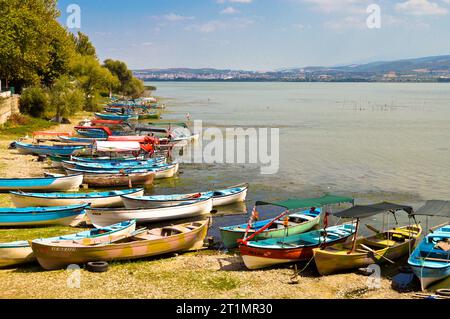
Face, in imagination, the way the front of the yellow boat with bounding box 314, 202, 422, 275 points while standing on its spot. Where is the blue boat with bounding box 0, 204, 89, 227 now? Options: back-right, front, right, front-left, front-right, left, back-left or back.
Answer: front-right

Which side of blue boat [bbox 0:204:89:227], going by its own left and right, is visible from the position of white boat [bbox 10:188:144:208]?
left

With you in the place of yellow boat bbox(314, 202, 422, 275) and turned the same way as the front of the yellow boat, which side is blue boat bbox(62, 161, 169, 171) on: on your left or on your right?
on your right

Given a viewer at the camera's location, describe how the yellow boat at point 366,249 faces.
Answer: facing the viewer and to the left of the viewer

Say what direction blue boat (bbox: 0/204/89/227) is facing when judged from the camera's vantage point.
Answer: facing to the right of the viewer

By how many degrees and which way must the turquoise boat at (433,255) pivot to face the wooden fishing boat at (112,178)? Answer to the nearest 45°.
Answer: approximately 90° to its right
